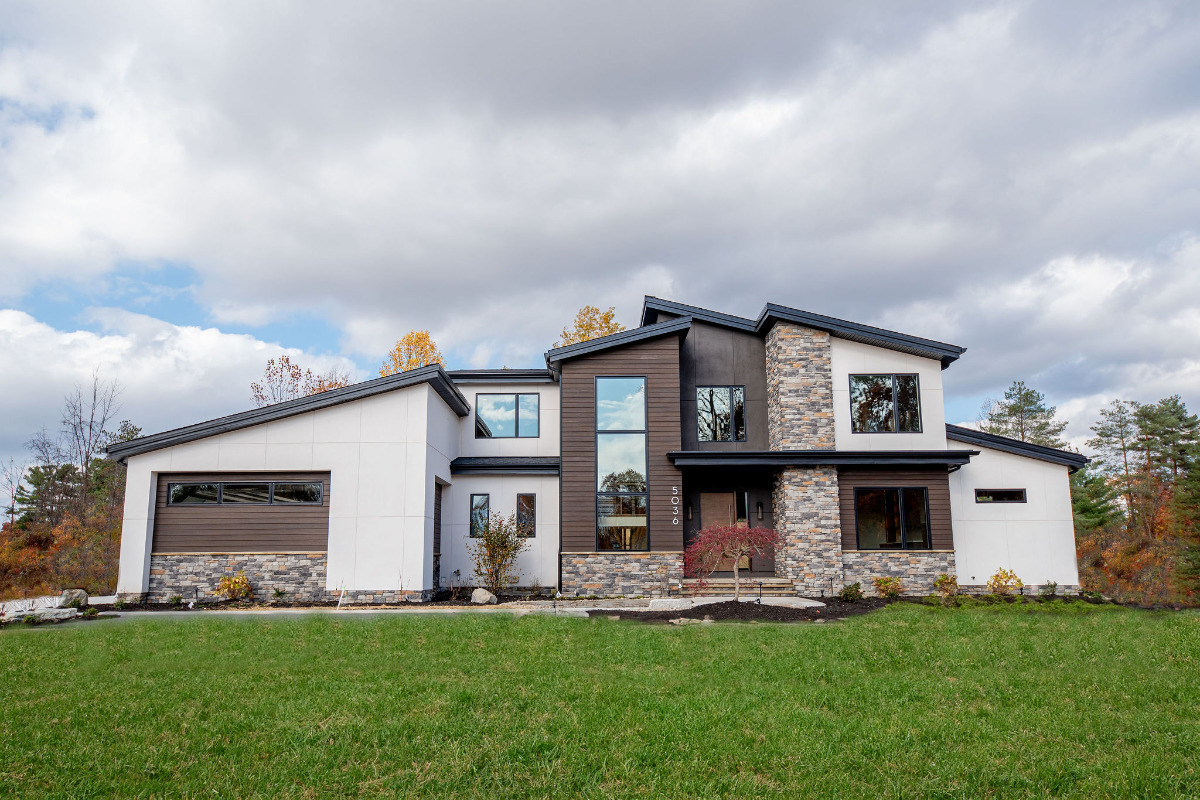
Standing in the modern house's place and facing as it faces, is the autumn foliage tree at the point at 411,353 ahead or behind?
behind

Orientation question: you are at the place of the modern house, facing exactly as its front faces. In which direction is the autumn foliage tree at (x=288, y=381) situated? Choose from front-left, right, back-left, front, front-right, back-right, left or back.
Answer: back-right

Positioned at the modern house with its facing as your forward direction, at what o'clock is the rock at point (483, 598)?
The rock is roughly at 2 o'clock from the modern house.

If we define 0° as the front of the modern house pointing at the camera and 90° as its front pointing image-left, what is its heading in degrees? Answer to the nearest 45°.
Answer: approximately 0°

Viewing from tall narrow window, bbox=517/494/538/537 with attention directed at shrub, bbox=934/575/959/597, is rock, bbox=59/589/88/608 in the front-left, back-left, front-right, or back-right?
back-right

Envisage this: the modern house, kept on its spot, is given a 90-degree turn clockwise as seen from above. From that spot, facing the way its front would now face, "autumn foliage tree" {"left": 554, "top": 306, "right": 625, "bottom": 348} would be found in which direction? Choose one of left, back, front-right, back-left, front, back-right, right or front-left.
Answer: right

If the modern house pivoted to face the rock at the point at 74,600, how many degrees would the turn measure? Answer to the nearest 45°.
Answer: approximately 90° to its right

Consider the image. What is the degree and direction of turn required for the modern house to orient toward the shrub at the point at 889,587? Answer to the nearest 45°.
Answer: approximately 90° to its left

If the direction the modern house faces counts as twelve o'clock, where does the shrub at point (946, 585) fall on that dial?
The shrub is roughly at 9 o'clock from the modern house.

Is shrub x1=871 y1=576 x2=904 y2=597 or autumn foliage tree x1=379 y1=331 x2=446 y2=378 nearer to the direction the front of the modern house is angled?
the shrub

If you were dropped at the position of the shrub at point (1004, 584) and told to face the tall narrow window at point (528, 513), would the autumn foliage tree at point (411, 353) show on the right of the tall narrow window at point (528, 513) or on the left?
right
